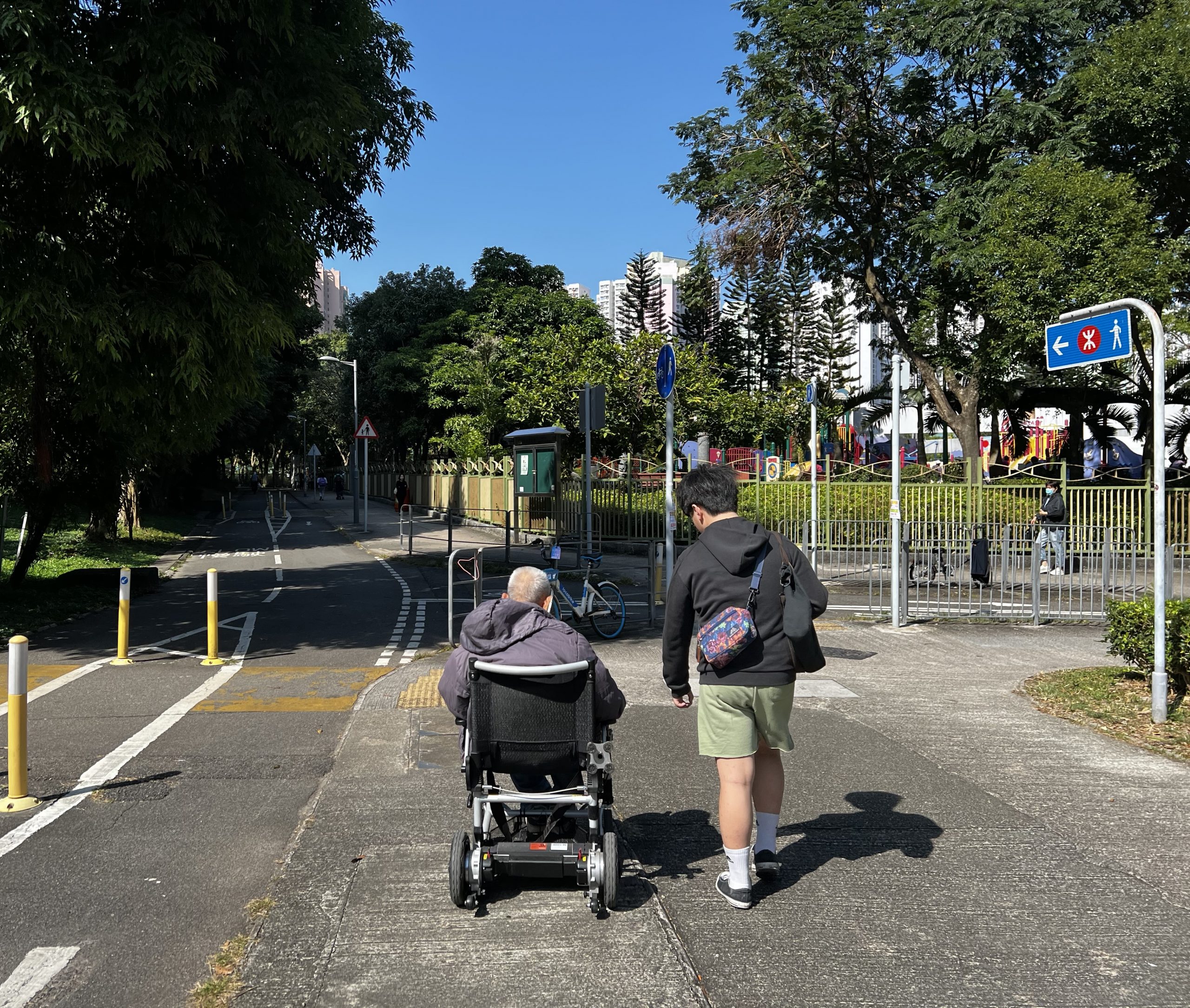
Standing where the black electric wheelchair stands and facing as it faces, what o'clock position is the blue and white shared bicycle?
The blue and white shared bicycle is roughly at 12 o'clock from the black electric wheelchair.

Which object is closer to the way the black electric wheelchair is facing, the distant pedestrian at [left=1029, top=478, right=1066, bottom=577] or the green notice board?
the green notice board

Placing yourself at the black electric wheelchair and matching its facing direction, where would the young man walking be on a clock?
The young man walking is roughly at 3 o'clock from the black electric wheelchair.

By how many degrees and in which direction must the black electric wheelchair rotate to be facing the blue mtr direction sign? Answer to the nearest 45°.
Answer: approximately 45° to its right

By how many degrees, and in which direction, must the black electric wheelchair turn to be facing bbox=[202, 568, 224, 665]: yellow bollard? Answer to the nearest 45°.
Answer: approximately 45° to its left

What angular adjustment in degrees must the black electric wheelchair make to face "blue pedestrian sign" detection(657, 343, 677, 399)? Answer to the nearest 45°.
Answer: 0° — it already faces it

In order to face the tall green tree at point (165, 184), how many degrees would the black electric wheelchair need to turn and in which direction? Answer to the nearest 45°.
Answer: approximately 45° to its left

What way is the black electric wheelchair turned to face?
away from the camera

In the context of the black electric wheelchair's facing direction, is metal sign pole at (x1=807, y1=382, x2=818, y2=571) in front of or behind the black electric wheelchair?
in front

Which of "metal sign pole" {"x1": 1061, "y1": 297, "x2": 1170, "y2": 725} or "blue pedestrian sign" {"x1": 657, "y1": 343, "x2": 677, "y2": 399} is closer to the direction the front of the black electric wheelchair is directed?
the blue pedestrian sign

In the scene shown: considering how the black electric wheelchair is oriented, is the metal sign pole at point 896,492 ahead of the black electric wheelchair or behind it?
ahead

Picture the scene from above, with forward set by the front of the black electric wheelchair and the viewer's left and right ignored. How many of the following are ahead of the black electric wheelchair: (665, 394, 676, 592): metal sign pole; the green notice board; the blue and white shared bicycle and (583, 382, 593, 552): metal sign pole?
4
